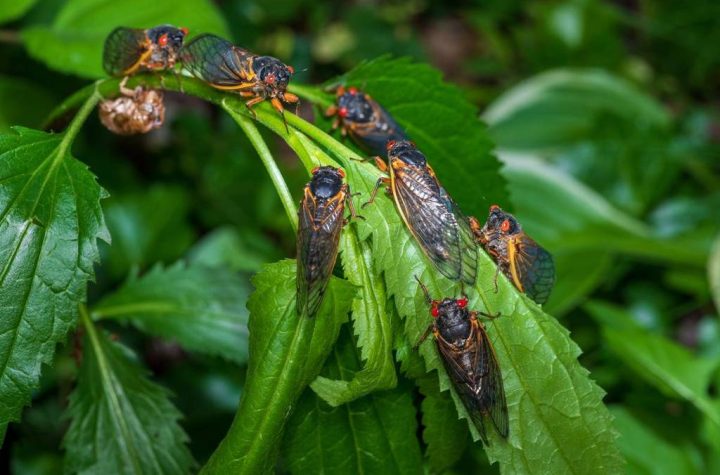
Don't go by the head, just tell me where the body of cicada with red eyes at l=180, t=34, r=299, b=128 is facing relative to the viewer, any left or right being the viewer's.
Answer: facing the viewer and to the right of the viewer

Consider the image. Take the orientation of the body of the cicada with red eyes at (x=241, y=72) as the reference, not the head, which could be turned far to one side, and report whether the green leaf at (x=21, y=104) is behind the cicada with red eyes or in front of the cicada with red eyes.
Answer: behind

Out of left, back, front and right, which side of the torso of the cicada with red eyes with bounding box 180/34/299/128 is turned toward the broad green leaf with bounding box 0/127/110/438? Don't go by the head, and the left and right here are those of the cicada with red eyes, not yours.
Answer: back

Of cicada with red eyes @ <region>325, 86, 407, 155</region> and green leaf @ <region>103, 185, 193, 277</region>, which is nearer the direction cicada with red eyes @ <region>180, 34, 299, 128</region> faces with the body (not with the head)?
the cicada with red eyes

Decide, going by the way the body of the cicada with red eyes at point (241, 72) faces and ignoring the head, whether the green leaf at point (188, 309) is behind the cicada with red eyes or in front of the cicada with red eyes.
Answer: behind
